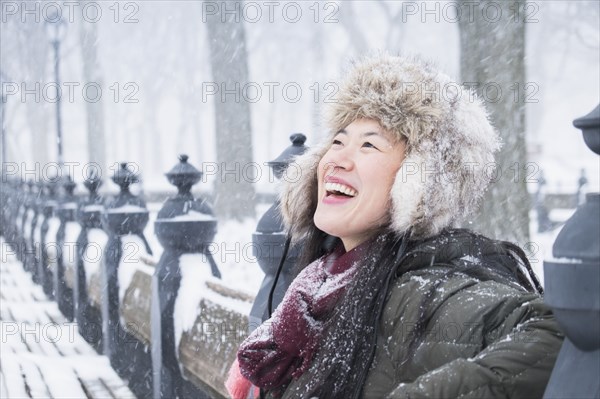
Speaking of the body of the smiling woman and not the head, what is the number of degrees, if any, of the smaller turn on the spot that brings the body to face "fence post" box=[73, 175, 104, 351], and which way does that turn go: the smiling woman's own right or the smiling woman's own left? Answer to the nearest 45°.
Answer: approximately 90° to the smiling woman's own right

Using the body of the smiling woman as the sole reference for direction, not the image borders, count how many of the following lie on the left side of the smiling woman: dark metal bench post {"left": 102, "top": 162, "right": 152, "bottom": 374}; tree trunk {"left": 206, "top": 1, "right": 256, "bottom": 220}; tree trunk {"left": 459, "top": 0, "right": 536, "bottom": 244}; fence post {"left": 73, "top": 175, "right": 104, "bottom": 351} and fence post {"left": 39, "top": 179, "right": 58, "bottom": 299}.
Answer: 0

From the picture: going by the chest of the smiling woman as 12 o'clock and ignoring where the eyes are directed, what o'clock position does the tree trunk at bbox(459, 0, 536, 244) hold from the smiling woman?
The tree trunk is roughly at 5 o'clock from the smiling woman.

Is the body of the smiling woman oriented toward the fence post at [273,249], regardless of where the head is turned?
no

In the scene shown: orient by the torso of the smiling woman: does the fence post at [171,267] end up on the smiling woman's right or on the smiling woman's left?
on the smiling woman's right

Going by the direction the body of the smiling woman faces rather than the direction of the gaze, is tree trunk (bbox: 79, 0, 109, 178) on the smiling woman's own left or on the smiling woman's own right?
on the smiling woman's own right

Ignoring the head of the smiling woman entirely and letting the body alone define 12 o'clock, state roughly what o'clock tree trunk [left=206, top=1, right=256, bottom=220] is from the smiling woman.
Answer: The tree trunk is roughly at 4 o'clock from the smiling woman.

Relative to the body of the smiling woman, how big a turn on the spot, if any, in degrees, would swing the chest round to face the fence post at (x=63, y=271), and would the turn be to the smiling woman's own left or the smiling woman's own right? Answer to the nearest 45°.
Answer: approximately 90° to the smiling woman's own right

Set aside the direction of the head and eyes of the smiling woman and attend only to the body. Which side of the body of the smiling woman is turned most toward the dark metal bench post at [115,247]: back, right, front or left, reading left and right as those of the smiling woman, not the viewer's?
right

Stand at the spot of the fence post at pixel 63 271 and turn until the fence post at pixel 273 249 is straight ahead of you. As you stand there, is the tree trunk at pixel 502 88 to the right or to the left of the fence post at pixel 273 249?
left

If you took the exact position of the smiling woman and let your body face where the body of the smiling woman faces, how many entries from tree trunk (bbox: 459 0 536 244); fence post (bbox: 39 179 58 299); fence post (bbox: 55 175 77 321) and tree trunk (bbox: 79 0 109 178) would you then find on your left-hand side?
0

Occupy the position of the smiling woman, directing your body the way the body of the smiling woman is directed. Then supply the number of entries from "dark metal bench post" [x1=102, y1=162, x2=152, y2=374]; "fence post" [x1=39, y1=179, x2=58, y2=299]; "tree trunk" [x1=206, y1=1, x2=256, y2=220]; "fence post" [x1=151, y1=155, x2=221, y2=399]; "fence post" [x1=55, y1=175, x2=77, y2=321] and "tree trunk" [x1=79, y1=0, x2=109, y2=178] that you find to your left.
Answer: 0

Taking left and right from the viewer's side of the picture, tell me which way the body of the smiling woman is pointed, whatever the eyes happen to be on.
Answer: facing the viewer and to the left of the viewer

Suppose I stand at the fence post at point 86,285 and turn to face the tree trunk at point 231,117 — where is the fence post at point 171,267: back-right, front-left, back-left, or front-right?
back-right

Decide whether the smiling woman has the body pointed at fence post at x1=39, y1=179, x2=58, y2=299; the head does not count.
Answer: no

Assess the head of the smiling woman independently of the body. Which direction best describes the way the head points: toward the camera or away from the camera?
toward the camera
